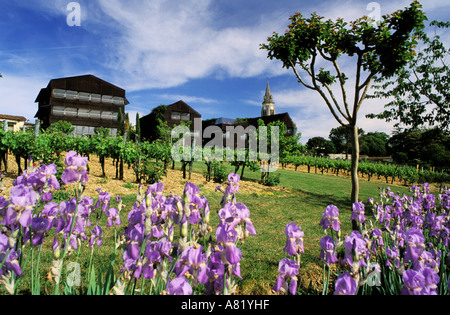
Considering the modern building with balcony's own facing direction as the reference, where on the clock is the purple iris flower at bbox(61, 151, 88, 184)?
The purple iris flower is roughly at 12 o'clock from the modern building with balcony.

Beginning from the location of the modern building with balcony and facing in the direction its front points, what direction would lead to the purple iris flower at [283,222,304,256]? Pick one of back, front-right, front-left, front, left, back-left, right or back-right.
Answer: front

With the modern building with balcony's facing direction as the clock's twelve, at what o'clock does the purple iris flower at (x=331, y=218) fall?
The purple iris flower is roughly at 12 o'clock from the modern building with balcony.

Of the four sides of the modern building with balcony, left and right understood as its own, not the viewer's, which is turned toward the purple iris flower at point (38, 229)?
front

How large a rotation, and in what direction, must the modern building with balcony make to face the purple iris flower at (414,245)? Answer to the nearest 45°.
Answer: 0° — it already faces it

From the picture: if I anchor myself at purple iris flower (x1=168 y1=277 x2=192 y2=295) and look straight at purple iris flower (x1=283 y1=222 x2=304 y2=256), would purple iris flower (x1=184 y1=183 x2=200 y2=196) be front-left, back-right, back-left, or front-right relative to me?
front-left

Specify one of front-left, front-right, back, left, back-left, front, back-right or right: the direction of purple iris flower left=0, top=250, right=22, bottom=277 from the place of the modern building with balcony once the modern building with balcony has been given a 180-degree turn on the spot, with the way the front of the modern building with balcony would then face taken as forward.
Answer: back

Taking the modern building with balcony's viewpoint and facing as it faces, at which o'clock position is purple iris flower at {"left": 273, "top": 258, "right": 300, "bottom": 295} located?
The purple iris flower is roughly at 12 o'clock from the modern building with balcony.

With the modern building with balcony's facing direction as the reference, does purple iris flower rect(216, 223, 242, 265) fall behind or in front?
in front

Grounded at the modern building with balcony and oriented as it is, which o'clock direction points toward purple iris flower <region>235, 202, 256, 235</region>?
The purple iris flower is roughly at 12 o'clock from the modern building with balcony.

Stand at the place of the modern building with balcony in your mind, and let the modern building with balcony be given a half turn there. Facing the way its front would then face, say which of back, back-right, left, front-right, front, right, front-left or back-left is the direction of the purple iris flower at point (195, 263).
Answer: back

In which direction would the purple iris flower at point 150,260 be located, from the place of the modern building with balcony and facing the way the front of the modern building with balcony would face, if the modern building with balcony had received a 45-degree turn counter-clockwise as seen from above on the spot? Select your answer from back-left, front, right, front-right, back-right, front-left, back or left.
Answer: front-right

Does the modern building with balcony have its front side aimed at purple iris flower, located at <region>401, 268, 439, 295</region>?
yes

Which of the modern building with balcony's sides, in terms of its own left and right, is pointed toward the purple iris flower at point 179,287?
front

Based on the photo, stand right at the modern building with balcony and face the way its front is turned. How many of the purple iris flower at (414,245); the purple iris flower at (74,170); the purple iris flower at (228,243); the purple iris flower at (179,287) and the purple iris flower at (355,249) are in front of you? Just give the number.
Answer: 5

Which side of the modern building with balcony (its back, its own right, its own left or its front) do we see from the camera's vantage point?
front

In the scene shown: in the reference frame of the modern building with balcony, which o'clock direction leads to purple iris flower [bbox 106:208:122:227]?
The purple iris flower is roughly at 12 o'clock from the modern building with balcony.
